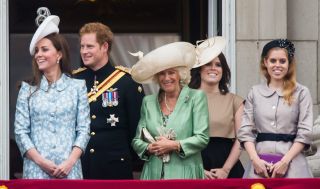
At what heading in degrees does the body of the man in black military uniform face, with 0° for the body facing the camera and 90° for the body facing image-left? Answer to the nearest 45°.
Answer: approximately 45°

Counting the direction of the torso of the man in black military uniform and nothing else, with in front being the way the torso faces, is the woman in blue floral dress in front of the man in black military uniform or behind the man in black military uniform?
in front

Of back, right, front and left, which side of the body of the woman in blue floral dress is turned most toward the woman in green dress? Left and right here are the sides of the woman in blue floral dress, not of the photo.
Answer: left

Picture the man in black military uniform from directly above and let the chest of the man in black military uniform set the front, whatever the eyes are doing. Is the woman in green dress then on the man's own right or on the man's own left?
on the man's own left
